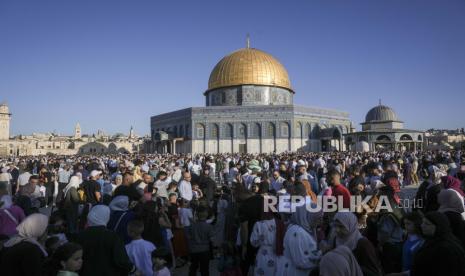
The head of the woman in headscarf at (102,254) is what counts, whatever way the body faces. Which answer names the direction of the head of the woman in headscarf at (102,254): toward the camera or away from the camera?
away from the camera

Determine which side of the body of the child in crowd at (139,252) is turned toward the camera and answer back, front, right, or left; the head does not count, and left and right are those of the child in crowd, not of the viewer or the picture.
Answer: back

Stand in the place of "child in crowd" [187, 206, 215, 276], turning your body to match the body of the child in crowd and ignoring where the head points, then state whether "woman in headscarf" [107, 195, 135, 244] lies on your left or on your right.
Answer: on your left

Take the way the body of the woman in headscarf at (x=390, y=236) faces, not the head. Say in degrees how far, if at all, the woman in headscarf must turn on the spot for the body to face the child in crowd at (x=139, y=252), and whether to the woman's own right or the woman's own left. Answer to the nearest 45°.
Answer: approximately 45° to the woman's own left

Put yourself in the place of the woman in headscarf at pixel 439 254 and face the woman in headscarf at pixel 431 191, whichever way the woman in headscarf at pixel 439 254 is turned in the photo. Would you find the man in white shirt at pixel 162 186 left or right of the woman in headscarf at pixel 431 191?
left

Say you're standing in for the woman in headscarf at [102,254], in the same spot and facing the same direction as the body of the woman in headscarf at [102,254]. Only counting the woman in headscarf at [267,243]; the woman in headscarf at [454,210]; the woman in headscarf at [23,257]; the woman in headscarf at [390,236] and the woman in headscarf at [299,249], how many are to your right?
4

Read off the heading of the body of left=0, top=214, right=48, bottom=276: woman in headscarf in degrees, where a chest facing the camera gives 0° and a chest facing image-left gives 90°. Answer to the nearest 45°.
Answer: approximately 225°

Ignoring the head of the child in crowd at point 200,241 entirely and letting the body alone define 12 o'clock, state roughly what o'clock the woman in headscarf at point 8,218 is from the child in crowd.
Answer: The woman in headscarf is roughly at 9 o'clock from the child in crowd.
